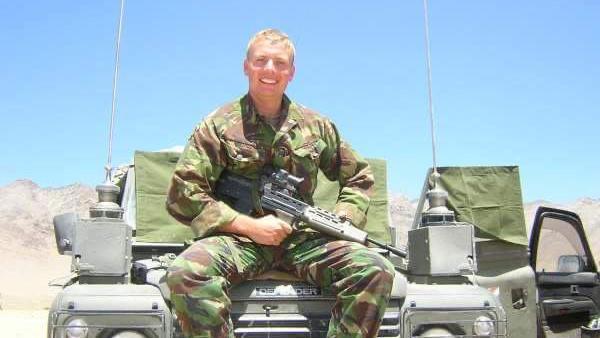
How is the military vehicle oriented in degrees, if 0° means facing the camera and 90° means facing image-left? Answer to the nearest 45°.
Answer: approximately 0°

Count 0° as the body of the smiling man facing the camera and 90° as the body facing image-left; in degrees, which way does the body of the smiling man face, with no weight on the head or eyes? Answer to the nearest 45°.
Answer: approximately 0°
